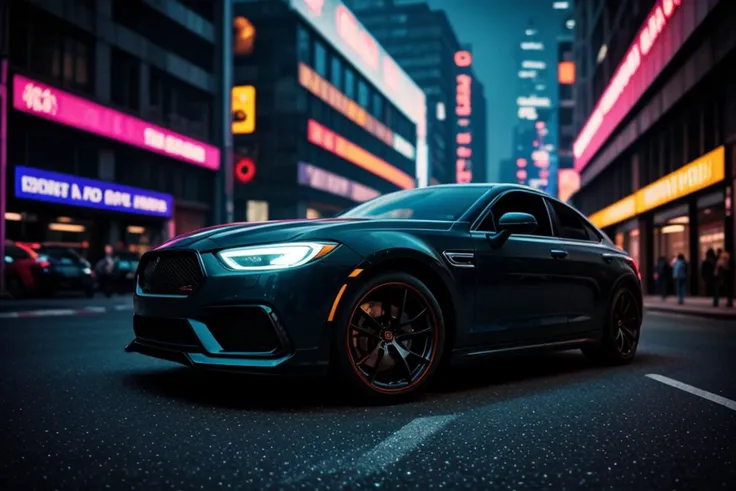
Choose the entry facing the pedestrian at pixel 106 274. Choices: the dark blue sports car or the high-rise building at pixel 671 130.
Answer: the high-rise building

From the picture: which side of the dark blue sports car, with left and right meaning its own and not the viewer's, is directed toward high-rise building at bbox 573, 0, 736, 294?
back

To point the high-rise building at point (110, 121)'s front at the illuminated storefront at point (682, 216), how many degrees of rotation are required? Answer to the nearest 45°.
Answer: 0° — it already faces it

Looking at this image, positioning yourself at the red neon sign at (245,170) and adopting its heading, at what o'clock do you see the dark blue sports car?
The dark blue sports car is roughly at 12 o'clock from the red neon sign.

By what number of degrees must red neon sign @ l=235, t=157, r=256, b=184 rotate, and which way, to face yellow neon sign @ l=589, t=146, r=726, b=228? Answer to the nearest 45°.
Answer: approximately 45° to its left

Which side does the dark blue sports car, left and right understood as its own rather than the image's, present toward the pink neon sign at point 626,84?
back

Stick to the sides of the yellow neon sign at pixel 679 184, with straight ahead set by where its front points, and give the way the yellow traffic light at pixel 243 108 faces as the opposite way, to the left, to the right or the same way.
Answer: to the left

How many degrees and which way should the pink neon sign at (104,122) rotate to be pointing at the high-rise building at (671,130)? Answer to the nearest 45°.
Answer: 0° — it already faces it

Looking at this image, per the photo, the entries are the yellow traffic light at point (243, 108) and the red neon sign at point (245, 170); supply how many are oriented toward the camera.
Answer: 2

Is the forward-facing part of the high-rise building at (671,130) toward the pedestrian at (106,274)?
yes
